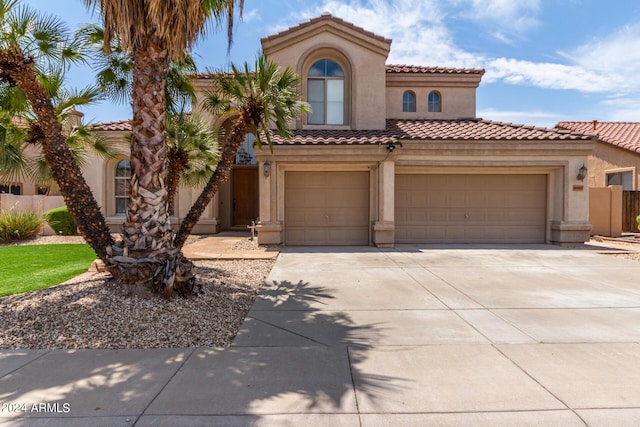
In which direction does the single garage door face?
toward the camera

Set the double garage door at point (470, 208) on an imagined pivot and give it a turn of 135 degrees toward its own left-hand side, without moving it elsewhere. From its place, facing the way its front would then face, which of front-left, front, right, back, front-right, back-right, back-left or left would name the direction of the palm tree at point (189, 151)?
back

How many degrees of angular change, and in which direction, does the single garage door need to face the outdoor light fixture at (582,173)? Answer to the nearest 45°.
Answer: approximately 90° to its left

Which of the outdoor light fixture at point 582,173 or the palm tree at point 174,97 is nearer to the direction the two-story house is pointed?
the palm tree

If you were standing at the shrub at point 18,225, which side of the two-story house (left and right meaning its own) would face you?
right

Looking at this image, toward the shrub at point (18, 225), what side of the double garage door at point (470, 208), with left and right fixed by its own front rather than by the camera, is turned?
right

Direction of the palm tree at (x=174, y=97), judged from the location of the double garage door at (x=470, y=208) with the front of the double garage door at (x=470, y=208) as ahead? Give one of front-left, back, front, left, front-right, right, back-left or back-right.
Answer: front-right

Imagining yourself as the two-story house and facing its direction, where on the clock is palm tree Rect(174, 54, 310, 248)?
The palm tree is roughly at 1 o'clock from the two-story house.

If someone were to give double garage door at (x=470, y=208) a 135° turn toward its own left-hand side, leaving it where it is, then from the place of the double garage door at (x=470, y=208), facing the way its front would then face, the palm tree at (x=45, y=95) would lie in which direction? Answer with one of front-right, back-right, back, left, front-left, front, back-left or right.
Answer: back

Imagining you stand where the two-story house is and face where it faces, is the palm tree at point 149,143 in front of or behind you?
in front

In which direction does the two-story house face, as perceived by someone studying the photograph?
facing the viewer

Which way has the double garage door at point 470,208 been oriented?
toward the camera

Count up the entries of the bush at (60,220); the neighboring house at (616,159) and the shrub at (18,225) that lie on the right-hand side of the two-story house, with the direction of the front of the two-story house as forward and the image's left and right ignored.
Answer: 2

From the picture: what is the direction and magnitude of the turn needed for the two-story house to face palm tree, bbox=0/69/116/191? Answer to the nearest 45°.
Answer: approximately 45° to its right

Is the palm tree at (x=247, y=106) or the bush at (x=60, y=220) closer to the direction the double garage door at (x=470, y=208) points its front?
the palm tree
